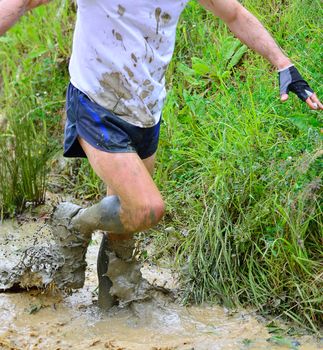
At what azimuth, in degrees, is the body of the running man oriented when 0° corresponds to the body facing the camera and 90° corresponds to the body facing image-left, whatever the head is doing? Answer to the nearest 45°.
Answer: approximately 315°
